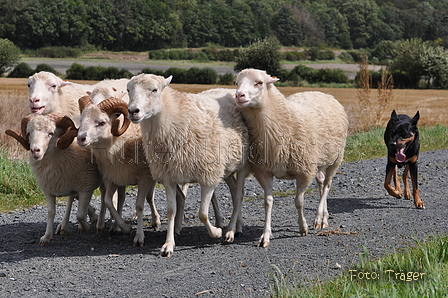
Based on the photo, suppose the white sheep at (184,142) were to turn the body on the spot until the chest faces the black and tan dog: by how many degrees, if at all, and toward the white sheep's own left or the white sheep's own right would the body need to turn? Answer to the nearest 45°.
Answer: approximately 180°

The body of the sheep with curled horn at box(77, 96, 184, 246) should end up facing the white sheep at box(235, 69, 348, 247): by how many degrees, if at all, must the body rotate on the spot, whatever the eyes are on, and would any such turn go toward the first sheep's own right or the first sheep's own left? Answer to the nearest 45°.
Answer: approximately 135° to the first sheep's own left

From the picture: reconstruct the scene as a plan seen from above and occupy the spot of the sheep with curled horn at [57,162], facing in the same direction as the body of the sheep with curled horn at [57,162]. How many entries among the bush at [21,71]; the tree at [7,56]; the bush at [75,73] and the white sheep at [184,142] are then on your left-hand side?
1

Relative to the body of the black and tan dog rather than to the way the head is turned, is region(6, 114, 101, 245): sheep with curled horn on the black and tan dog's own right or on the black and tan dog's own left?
on the black and tan dog's own right

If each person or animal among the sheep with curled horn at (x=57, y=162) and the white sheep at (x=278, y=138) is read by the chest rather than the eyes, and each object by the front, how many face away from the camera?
0

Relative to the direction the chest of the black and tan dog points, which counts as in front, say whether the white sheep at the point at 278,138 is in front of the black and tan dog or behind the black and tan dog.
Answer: in front

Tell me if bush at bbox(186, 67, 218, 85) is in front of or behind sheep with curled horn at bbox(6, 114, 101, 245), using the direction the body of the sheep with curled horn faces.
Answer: behind

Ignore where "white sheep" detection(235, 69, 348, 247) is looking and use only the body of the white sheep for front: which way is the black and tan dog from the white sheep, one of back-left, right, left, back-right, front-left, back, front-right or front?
back
